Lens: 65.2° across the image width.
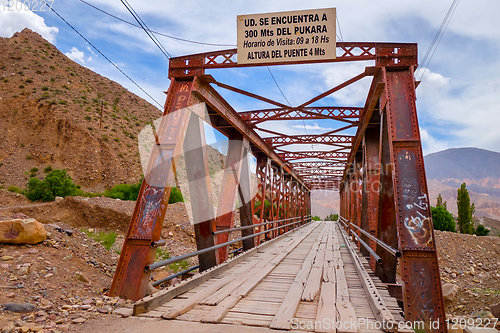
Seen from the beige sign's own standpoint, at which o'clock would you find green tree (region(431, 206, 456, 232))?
The green tree is roughly at 7 o'clock from the beige sign.

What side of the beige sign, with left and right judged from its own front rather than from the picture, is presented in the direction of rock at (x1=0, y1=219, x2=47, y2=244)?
right

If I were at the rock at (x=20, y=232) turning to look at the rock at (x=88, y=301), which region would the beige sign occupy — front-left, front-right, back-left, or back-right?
front-left

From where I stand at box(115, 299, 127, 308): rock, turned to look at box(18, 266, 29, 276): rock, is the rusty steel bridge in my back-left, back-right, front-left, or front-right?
front-right

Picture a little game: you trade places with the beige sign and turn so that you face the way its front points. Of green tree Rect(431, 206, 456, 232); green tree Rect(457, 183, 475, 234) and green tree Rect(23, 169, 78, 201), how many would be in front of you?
0
